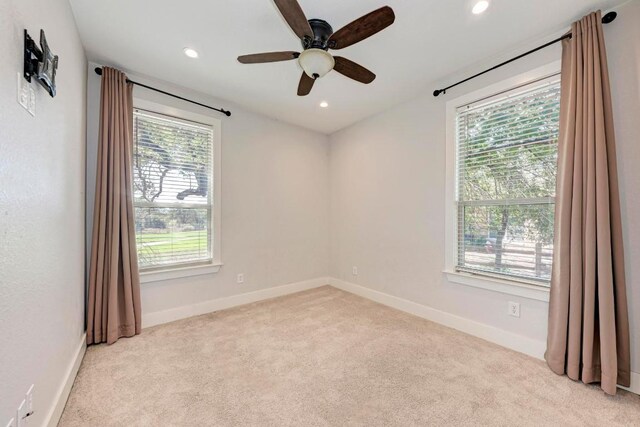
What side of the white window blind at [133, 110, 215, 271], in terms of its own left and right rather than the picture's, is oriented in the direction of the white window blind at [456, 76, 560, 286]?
front

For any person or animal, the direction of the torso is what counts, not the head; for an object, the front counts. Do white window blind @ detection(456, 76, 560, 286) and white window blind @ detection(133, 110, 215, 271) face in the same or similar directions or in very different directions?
very different directions

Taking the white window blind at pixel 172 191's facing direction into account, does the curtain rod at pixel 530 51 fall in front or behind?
in front

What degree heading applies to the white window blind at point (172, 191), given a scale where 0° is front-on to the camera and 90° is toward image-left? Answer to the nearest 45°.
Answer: approximately 315°

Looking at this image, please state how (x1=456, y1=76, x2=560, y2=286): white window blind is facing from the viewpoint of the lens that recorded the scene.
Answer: facing the viewer and to the left of the viewer

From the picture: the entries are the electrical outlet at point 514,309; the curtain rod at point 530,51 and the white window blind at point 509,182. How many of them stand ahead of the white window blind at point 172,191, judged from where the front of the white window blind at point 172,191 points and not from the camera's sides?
3

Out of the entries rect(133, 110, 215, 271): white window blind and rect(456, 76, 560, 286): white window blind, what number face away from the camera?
0

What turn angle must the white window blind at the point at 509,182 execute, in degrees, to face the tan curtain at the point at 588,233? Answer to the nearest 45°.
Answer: approximately 90° to its left

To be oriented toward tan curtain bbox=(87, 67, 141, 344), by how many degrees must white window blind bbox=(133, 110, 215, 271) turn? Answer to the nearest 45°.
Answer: approximately 90° to its right

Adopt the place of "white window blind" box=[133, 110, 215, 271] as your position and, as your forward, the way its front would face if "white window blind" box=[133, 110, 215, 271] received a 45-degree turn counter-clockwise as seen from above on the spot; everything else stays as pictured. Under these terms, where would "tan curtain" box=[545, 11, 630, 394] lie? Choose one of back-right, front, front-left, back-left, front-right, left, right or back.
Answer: front-right

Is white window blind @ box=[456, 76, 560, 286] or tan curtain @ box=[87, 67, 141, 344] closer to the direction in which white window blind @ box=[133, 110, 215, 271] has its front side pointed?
the white window blind

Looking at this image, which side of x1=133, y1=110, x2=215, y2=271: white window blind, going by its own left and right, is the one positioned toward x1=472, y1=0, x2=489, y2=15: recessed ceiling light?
front
